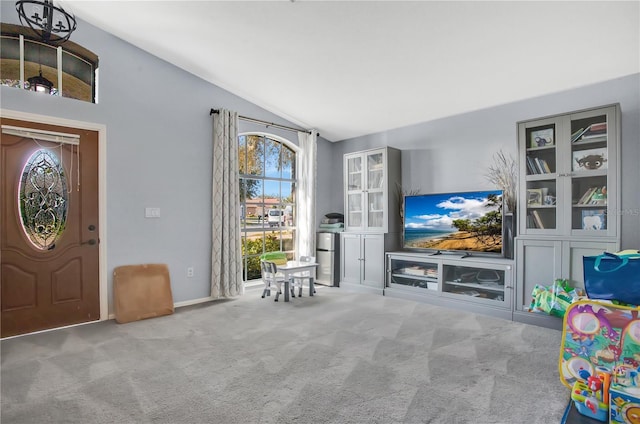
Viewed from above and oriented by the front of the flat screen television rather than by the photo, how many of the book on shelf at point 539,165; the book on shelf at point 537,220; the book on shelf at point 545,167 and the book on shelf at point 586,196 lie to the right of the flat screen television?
0

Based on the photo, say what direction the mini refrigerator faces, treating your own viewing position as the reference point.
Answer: facing the viewer and to the left of the viewer

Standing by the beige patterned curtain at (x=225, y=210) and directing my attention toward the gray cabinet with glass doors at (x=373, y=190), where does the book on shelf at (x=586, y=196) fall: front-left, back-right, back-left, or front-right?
front-right

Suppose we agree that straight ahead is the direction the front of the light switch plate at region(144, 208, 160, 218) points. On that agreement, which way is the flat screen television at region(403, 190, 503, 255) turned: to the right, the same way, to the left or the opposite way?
to the right

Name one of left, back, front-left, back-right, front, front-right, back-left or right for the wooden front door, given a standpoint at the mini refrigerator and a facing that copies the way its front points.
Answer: front

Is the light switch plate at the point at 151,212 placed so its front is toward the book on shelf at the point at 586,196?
no

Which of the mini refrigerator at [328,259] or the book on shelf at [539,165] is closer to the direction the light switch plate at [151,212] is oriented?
the book on shelf

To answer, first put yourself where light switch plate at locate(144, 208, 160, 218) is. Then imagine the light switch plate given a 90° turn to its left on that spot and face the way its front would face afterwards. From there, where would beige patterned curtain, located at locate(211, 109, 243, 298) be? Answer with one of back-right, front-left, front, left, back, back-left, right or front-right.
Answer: front

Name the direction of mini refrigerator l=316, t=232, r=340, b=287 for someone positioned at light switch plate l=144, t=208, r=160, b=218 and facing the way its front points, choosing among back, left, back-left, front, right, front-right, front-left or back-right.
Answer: left

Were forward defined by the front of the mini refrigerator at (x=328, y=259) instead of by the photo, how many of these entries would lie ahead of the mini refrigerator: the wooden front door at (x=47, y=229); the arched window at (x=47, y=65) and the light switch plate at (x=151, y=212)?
3

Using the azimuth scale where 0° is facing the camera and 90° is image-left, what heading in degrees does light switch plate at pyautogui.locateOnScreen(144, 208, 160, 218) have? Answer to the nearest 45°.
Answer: approximately 0°

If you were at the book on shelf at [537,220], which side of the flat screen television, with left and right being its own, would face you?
left

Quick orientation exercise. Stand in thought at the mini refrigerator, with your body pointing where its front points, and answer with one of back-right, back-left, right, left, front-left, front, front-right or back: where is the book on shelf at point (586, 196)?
left

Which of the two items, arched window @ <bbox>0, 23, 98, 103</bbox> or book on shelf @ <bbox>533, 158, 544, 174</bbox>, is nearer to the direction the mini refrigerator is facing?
the arched window

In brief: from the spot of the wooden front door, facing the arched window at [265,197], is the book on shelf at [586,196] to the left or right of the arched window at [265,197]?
right

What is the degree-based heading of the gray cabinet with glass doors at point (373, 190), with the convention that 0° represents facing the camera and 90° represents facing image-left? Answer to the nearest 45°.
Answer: approximately 45°

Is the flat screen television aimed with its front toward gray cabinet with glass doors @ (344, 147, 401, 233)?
no

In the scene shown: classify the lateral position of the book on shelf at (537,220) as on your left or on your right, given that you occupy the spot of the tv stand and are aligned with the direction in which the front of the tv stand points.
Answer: on your left

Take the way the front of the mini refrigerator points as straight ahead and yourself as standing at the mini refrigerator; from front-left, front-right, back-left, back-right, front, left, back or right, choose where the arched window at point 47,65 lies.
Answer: front

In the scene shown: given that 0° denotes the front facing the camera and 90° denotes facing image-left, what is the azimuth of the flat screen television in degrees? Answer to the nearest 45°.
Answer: approximately 45°

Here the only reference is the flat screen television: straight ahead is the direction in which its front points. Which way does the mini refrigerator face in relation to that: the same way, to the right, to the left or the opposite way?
the same way

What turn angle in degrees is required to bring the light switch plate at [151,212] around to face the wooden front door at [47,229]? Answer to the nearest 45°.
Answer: approximately 90° to its right
